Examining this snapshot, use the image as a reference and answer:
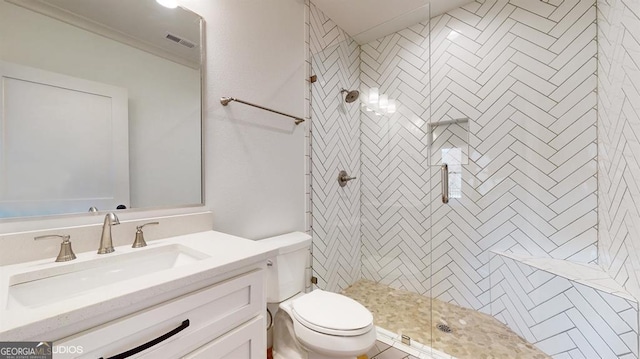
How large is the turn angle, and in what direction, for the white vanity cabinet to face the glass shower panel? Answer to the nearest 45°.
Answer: approximately 90° to its left

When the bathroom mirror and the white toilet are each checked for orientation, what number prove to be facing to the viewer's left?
0

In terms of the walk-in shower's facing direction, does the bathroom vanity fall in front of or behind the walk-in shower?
in front

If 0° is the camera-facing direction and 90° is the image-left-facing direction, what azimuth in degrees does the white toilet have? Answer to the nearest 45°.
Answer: approximately 315°

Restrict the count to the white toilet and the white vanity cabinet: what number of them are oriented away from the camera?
0

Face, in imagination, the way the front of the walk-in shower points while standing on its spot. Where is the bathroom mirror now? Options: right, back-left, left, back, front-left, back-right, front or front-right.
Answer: front

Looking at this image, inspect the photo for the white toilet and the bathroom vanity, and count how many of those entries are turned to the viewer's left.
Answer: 0

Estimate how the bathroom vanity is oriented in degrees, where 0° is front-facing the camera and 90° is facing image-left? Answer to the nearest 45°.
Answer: approximately 315°

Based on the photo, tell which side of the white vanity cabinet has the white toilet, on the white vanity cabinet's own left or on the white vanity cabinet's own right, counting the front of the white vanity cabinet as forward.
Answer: on the white vanity cabinet's own left
